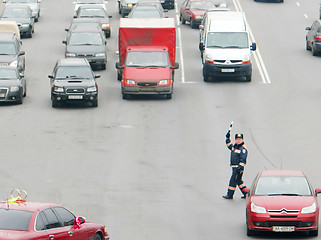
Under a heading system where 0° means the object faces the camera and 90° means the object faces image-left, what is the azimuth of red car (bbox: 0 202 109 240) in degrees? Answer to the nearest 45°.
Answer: approximately 225°

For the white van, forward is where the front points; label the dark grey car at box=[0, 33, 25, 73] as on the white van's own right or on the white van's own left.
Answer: on the white van's own right

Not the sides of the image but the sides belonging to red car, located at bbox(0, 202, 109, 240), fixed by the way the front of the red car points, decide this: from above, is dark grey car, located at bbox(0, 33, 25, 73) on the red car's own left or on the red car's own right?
on the red car's own left

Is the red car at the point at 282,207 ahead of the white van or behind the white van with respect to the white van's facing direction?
ahead

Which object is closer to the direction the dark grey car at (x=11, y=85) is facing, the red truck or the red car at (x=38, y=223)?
the red car

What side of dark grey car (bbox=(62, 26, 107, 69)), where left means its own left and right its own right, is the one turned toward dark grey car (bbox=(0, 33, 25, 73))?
right

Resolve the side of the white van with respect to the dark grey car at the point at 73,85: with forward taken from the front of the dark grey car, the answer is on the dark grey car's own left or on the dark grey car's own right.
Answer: on the dark grey car's own left

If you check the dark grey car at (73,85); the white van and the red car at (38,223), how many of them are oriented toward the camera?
2

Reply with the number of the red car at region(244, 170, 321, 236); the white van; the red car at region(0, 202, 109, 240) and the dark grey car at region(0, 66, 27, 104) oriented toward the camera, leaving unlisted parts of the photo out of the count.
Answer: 3

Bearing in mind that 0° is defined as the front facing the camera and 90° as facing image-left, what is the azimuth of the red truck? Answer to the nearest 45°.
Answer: approximately 0°
